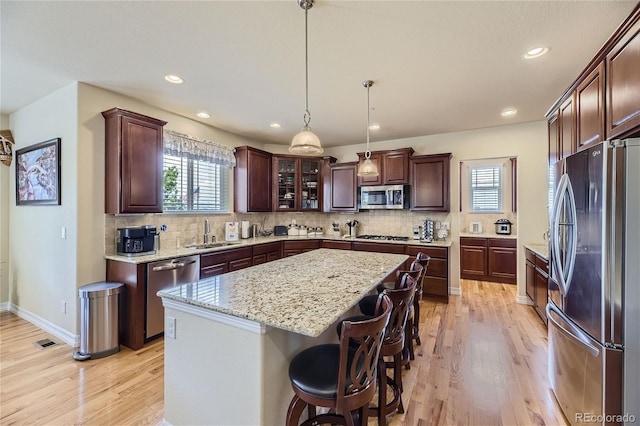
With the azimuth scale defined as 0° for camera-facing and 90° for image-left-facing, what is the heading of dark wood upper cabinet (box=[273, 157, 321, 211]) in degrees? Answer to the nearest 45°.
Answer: approximately 0°

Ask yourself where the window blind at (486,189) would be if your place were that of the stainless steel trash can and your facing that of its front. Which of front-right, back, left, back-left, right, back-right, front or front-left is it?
back-left

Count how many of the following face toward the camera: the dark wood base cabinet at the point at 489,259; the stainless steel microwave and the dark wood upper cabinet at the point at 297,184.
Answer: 3

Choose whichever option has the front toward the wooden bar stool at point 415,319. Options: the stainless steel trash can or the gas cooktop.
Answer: the gas cooktop

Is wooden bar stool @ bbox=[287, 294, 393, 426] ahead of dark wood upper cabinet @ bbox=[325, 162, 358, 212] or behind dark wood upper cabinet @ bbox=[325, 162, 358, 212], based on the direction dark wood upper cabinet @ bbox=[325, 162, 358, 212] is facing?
ahead

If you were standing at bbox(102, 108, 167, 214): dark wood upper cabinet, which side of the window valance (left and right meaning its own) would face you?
right

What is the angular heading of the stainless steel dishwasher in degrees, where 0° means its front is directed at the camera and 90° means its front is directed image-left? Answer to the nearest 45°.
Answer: approximately 315°

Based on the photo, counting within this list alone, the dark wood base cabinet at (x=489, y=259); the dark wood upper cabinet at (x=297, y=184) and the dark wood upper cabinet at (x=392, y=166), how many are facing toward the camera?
3

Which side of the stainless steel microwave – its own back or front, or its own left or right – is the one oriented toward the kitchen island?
front

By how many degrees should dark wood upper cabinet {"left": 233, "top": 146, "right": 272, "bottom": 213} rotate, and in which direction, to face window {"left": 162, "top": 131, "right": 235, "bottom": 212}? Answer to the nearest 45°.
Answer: approximately 90° to its right

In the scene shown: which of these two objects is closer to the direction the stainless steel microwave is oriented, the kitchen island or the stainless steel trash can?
the kitchen island

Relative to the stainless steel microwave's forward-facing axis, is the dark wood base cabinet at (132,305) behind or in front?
in front

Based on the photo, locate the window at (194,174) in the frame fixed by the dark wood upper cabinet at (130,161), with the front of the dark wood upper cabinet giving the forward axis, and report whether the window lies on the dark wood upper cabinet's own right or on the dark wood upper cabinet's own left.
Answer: on the dark wood upper cabinet's own left
